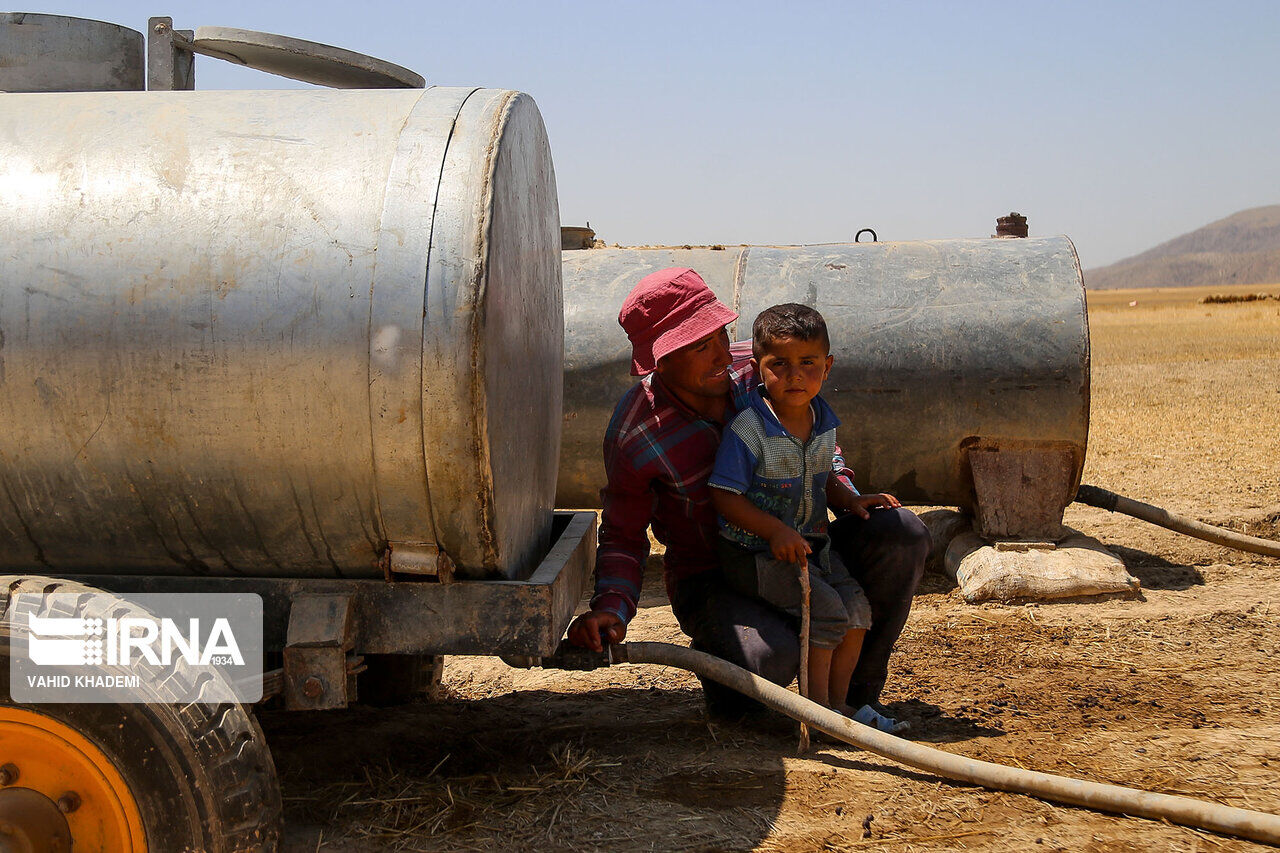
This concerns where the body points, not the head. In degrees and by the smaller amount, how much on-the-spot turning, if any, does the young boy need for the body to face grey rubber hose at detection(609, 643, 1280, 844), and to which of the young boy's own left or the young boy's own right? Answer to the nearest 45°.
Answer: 0° — they already face it

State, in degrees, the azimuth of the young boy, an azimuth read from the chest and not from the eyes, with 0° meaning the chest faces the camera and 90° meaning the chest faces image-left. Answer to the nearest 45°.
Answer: approximately 315°

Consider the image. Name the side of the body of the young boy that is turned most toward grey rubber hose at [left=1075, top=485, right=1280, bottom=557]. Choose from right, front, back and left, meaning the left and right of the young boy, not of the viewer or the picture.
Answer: left

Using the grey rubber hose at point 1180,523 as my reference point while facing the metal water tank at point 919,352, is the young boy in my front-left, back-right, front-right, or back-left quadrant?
front-left

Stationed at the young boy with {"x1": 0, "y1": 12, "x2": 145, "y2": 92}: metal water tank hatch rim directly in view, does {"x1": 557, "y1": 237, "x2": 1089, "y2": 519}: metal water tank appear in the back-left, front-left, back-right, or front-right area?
back-right

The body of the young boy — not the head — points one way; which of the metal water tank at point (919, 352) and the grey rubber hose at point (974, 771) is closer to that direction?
the grey rubber hose

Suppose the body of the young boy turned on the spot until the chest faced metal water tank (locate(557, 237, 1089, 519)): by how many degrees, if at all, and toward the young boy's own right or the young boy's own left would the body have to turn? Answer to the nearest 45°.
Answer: approximately 135° to the young boy's own left

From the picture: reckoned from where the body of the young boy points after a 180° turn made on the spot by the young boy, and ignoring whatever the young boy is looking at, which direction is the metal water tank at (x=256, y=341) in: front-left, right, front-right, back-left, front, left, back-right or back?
left

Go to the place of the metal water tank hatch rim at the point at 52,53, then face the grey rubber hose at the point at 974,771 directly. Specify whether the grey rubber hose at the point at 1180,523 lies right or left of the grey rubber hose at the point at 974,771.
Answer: left

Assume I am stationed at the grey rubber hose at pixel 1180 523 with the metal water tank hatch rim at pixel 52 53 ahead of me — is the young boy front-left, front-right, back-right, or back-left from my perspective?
front-left

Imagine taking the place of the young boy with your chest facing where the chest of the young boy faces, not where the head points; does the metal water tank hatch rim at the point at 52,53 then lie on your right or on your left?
on your right

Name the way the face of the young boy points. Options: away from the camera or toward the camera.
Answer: toward the camera
